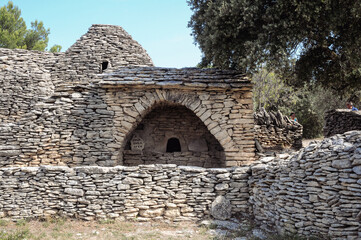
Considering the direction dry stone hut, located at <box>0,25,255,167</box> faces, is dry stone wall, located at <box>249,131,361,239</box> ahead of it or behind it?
ahead

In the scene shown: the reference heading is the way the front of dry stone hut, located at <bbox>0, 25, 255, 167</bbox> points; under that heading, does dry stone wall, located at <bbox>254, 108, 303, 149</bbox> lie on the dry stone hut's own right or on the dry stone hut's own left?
on the dry stone hut's own left

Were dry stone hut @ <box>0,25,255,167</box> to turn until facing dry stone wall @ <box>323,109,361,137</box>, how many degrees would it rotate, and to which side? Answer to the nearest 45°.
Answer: approximately 90° to its left

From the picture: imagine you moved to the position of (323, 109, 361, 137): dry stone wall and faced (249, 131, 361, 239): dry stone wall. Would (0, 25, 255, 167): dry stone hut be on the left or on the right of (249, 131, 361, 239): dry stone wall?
right

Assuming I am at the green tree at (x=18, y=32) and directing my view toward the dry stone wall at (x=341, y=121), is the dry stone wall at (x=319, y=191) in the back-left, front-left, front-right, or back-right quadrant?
front-right

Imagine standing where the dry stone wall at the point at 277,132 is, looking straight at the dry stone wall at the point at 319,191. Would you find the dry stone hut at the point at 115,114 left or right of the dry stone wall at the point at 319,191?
right

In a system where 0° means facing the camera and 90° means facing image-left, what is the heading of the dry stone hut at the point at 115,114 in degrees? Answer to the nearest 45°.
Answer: approximately 0°

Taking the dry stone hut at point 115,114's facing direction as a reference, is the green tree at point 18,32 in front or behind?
behind
